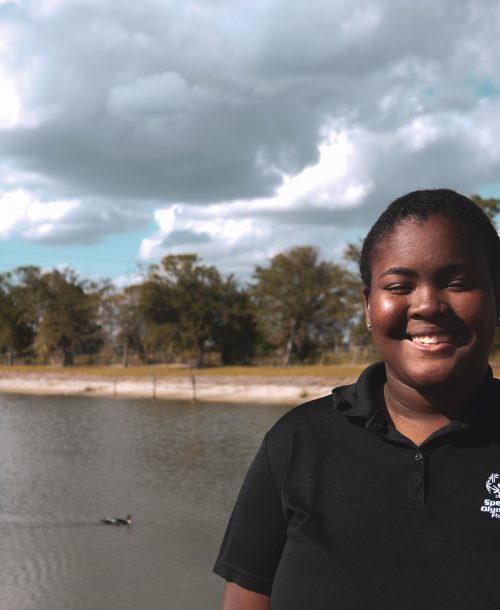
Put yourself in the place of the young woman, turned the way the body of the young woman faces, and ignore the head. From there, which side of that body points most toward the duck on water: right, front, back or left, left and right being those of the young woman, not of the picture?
back

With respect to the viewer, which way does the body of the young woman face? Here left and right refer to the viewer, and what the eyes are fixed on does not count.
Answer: facing the viewer

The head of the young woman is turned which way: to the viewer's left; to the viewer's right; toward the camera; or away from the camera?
toward the camera

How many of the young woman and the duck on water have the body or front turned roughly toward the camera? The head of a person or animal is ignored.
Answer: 1

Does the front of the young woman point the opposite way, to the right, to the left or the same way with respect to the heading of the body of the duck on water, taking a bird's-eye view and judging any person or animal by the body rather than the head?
to the right

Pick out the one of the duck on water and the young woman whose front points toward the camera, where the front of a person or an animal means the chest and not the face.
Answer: the young woman

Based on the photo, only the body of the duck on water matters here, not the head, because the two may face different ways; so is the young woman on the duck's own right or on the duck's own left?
on the duck's own right

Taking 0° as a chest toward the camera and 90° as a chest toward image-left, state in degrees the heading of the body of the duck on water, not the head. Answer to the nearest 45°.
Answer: approximately 270°
